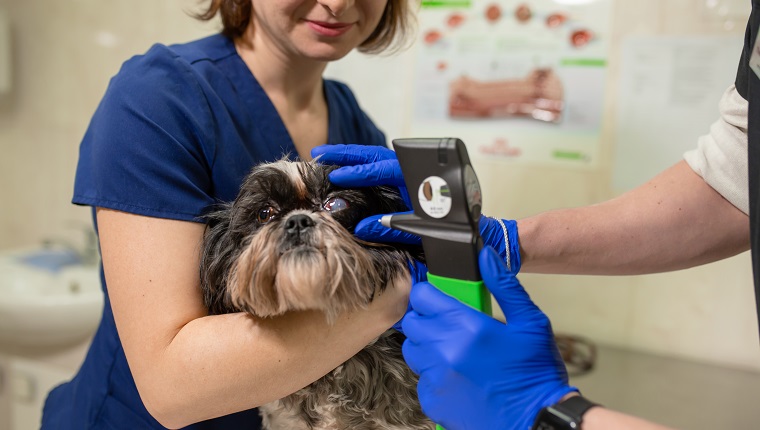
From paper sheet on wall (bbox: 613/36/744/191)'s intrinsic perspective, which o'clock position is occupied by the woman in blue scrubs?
The woman in blue scrubs is roughly at 1 o'clock from the paper sheet on wall.

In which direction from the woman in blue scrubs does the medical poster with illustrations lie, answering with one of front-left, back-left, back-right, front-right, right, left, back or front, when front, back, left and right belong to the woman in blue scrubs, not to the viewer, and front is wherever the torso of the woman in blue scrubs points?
left

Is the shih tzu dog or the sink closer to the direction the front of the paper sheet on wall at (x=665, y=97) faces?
the shih tzu dog

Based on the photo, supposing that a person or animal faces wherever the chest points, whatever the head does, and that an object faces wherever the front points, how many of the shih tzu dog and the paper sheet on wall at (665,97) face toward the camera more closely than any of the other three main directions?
2

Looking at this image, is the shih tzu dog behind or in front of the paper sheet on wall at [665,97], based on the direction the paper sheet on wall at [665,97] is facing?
in front

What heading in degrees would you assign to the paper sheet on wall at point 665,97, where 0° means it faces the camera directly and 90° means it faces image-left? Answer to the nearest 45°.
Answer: approximately 0°

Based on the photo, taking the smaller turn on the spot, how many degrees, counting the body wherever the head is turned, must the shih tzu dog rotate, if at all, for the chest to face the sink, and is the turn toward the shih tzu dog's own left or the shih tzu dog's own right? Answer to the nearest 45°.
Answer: approximately 135° to the shih tzu dog's own right

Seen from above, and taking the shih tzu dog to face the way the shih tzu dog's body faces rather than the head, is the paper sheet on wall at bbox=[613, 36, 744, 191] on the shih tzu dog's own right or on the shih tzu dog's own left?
on the shih tzu dog's own left

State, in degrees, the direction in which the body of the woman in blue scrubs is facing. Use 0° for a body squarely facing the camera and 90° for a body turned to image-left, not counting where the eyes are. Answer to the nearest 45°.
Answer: approximately 315°
